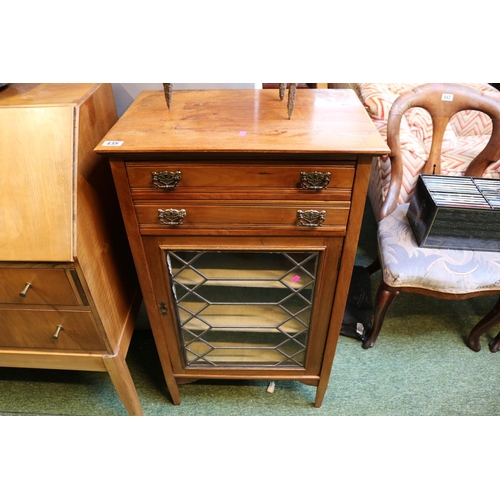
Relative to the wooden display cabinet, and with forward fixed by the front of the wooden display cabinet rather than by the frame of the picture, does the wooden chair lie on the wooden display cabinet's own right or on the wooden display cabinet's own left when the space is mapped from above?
on the wooden display cabinet's own left

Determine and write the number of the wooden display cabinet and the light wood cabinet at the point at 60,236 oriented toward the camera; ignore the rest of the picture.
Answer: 2

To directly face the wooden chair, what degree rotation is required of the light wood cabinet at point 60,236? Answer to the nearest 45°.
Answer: approximately 90° to its left

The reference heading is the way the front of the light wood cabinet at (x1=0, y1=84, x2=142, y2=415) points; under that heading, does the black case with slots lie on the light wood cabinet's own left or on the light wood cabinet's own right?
on the light wood cabinet's own left

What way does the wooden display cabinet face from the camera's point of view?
toward the camera

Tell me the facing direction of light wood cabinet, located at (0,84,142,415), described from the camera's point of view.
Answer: facing the viewer
